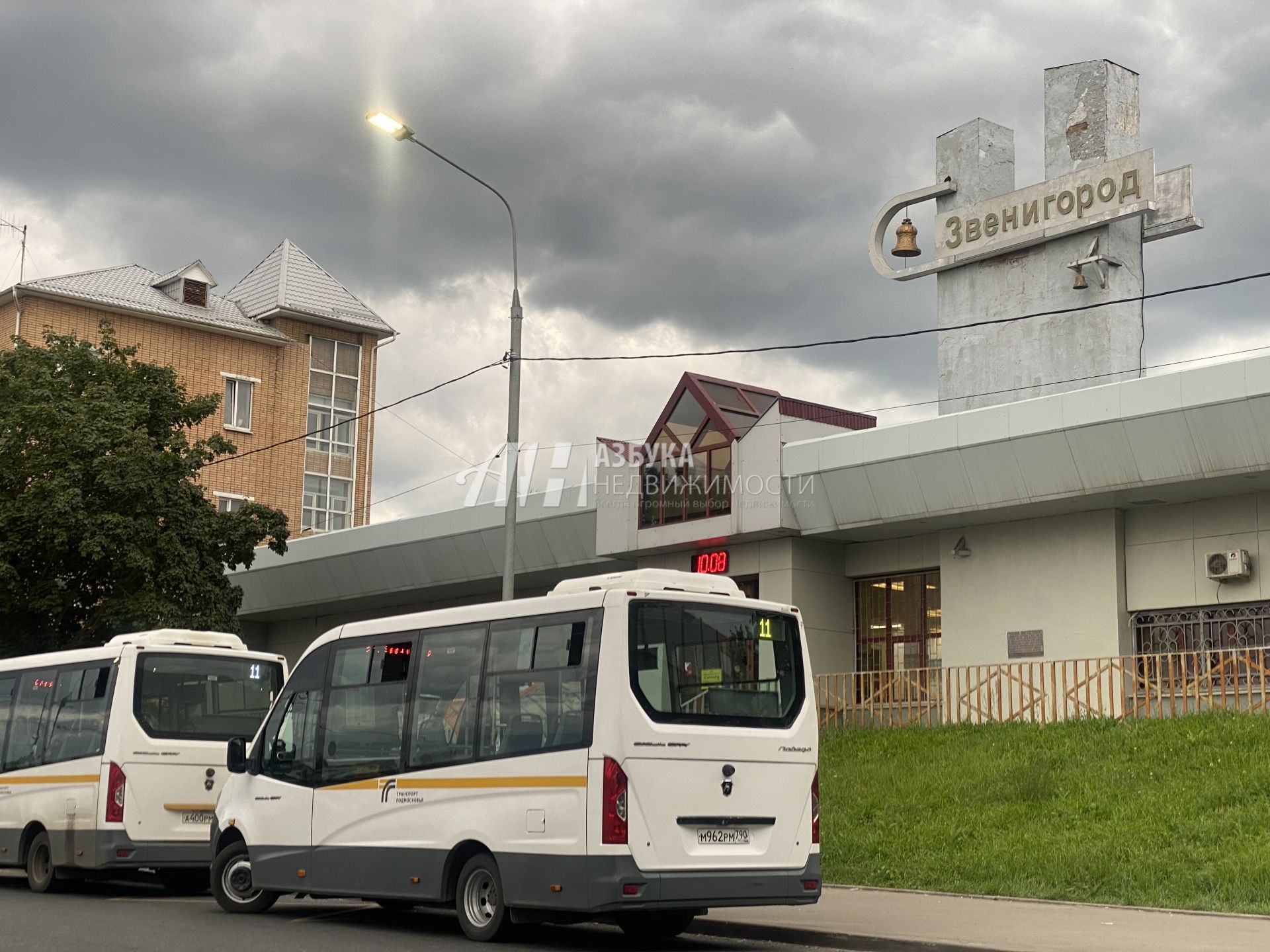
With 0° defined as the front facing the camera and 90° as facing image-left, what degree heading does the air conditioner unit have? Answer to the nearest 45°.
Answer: approximately 45°

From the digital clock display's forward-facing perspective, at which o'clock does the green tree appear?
The green tree is roughly at 3 o'clock from the digital clock display.

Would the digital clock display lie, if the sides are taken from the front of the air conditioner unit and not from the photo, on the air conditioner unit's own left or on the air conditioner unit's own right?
on the air conditioner unit's own right

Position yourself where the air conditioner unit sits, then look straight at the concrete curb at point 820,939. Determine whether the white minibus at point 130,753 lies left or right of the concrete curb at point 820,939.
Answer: right

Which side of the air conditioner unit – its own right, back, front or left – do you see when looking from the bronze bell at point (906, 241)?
right

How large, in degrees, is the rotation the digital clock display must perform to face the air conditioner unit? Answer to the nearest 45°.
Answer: approximately 90° to its left

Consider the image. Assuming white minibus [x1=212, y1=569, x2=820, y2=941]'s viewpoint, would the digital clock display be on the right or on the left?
on its right

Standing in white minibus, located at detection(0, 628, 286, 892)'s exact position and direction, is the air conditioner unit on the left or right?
on its right
